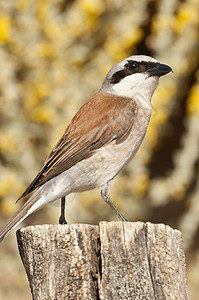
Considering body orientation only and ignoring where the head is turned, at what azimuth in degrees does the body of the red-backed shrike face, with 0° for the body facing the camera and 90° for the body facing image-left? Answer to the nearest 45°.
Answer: approximately 270°
